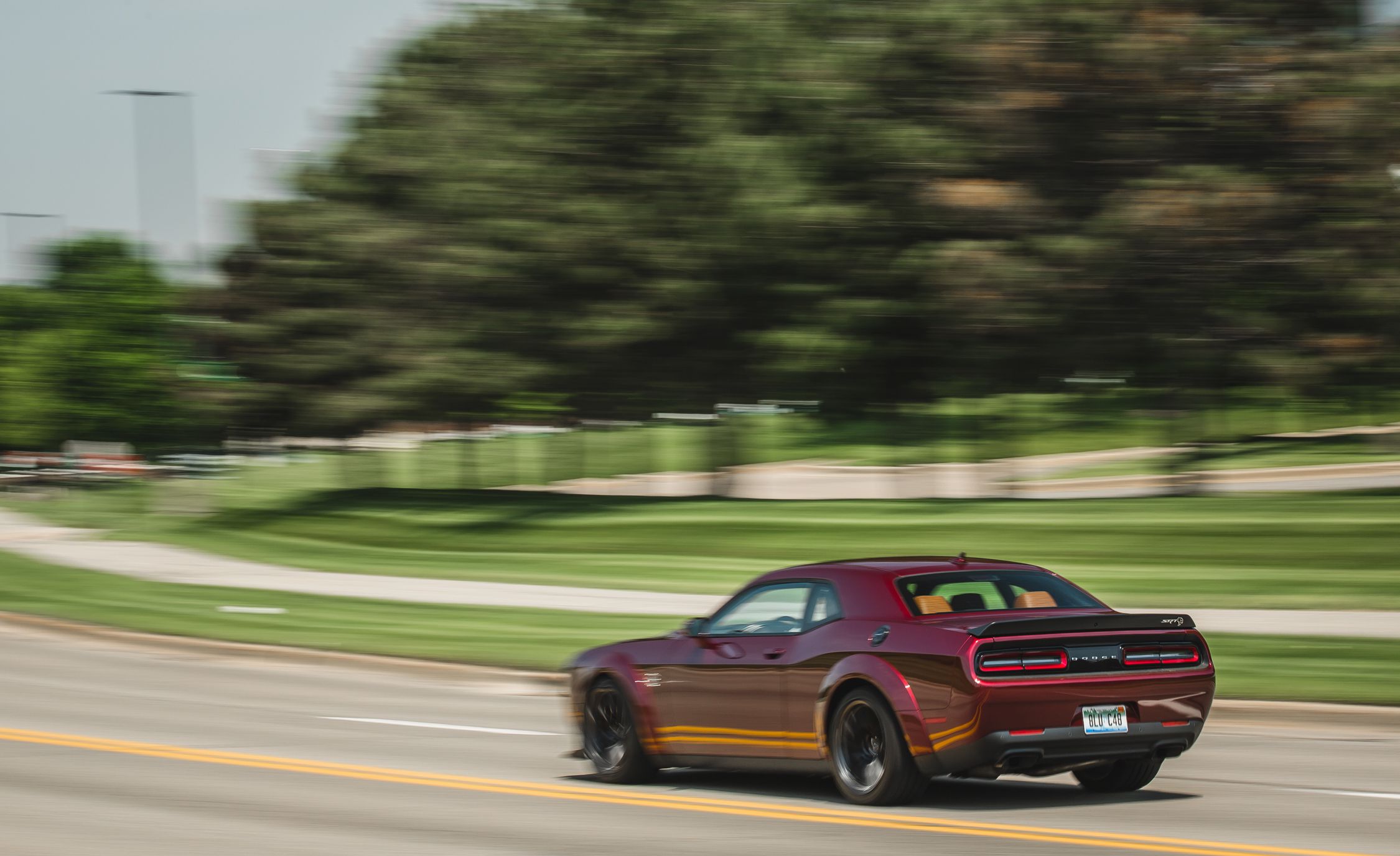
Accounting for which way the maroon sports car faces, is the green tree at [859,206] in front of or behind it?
in front

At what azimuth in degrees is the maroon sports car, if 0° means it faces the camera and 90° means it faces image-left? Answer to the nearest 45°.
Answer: approximately 135°
